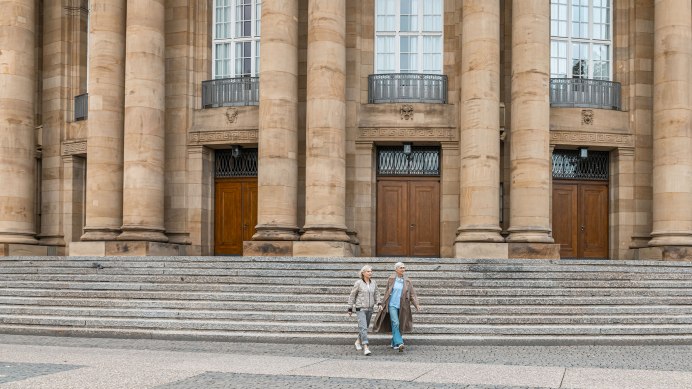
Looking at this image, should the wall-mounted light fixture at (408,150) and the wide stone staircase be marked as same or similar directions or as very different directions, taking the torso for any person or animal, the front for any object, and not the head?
same or similar directions

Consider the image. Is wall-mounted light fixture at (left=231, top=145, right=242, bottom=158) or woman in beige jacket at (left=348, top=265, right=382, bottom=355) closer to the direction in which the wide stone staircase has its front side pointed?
the woman in beige jacket

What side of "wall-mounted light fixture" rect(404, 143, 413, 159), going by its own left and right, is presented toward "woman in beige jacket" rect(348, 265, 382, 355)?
front

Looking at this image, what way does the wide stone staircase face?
toward the camera

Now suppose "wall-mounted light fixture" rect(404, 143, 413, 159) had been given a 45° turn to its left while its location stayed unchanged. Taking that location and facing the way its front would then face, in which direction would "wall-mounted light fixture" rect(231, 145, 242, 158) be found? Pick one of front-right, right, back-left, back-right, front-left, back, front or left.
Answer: back-right

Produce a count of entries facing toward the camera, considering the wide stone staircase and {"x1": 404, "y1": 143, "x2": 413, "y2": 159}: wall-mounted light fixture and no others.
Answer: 2

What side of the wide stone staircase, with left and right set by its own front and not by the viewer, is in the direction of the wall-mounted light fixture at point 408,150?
back

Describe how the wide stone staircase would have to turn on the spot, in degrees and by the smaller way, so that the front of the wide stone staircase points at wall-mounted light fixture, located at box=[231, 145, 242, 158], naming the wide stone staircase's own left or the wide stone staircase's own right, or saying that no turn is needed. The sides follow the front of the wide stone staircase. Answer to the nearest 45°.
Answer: approximately 180°
